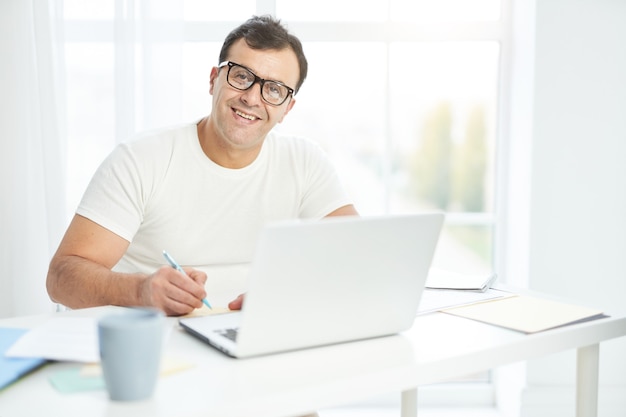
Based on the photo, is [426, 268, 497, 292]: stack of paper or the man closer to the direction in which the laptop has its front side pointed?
the man

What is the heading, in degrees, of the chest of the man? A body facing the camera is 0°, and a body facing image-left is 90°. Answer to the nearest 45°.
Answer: approximately 0°

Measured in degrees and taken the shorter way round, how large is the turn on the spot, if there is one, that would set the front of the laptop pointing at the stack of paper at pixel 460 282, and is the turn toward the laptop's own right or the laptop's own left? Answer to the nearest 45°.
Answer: approximately 90° to the laptop's own right

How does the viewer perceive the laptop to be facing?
facing away from the viewer and to the left of the viewer

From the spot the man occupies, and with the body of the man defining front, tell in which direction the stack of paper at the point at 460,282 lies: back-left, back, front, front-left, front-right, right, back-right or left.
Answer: front-left

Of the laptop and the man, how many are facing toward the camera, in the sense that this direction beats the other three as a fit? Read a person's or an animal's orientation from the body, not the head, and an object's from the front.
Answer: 1

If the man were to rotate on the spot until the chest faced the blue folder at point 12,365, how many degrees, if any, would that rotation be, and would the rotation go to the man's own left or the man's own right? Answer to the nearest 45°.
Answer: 0° — they already face it

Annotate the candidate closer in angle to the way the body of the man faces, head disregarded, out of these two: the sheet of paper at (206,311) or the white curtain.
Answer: the sheet of paper

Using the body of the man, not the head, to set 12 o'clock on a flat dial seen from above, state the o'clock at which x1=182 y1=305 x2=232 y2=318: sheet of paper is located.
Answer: The sheet of paper is roughly at 12 o'clock from the man.

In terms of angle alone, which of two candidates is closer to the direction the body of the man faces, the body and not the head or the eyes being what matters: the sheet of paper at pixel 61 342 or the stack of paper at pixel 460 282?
the sheet of paper

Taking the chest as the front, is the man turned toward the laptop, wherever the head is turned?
yes
